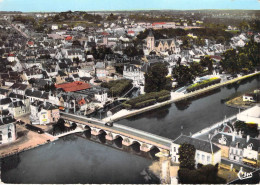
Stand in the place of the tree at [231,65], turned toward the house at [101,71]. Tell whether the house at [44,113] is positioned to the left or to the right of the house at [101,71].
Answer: left

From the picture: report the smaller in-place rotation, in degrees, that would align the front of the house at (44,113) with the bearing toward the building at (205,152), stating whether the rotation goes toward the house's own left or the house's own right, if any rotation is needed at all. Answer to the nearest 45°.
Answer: approximately 45° to the house's own left

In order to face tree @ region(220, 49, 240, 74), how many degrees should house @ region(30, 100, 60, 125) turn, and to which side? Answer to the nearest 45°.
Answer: approximately 135° to its left

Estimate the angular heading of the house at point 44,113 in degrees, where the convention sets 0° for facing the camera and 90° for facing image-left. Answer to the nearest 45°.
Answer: approximately 0°

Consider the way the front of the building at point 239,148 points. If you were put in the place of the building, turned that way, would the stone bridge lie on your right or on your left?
on your right

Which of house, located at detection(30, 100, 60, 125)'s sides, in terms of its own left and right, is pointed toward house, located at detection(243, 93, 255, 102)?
left

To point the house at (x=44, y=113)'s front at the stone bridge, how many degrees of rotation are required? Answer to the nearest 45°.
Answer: approximately 45° to its left

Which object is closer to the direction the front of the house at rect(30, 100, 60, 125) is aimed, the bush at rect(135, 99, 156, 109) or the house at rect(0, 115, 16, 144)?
the house

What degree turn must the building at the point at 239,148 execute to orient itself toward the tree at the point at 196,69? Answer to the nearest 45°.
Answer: approximately 135° to its right

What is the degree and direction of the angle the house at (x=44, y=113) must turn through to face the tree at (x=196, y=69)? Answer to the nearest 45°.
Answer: approximately 135° to its left
